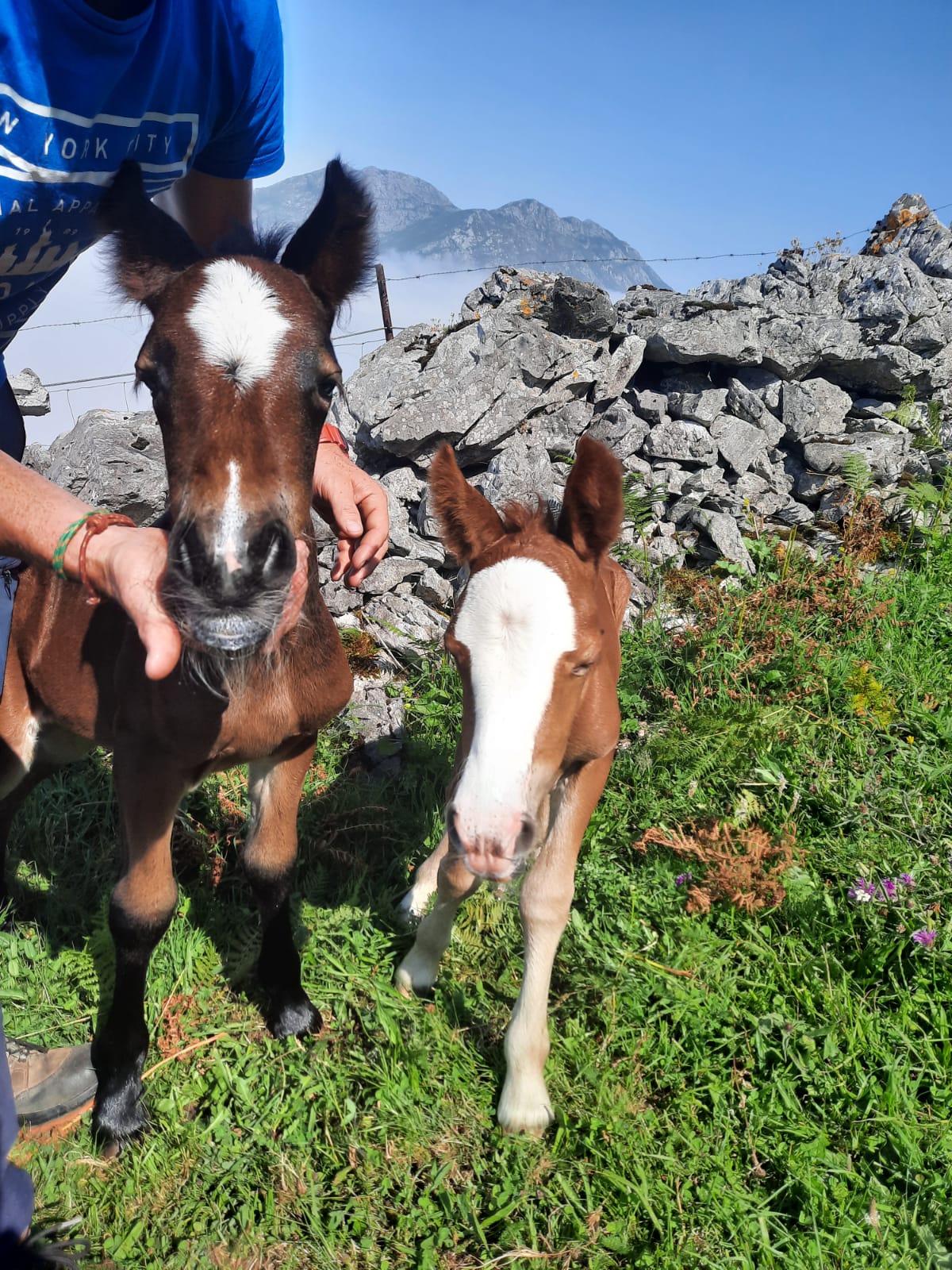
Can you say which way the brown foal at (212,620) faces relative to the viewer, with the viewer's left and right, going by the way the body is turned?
facing the viewer and to the right of the viewer

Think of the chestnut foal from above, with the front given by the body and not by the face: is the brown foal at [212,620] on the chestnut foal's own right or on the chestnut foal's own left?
on the chestnut foal's own right

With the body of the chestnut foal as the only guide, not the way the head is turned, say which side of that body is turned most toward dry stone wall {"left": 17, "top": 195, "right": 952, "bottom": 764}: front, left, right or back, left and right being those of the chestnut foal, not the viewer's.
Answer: back

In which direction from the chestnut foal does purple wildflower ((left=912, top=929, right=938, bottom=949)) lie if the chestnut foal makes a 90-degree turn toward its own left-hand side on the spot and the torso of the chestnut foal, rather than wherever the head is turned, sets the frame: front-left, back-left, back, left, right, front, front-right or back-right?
front

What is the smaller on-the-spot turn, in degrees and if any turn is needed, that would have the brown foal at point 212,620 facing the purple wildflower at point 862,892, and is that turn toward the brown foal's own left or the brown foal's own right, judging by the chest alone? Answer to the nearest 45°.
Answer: approximately 45° to the brown foal's own left

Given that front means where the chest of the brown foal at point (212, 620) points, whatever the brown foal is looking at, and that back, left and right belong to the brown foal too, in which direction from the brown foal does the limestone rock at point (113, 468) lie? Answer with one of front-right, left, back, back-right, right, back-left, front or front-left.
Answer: back-left

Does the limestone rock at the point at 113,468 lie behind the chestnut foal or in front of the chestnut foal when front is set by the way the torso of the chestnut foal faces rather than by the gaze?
behind

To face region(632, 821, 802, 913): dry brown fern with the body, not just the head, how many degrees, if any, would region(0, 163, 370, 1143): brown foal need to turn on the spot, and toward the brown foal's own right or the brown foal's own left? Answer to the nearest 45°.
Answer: approximately 45° to the brown foal's own left

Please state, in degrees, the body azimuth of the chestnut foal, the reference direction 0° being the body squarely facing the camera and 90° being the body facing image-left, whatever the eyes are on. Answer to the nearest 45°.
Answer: approximately 0°

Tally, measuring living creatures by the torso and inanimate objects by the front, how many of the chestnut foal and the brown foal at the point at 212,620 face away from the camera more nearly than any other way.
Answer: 0

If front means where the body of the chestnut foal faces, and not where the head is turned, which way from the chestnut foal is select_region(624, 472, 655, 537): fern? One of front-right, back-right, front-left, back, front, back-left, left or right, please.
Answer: back
